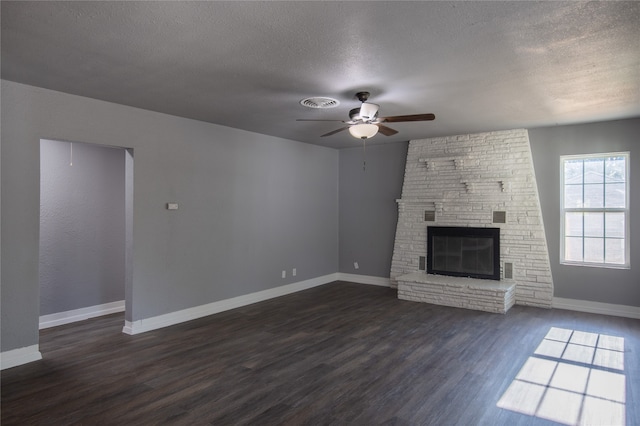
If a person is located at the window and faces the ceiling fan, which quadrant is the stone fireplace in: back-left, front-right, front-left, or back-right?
front-right

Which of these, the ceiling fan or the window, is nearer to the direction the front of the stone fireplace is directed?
the ceiling fan

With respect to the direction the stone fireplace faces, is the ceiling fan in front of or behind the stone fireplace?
in front

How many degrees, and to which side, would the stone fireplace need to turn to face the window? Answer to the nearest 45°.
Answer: approximately 90° to its left

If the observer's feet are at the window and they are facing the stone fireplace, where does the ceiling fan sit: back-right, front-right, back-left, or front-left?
front-left

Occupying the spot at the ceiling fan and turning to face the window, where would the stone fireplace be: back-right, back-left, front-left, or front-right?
front-left

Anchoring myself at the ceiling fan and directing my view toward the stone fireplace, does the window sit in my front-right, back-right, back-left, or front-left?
front-right

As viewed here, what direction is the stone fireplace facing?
toward the camera
